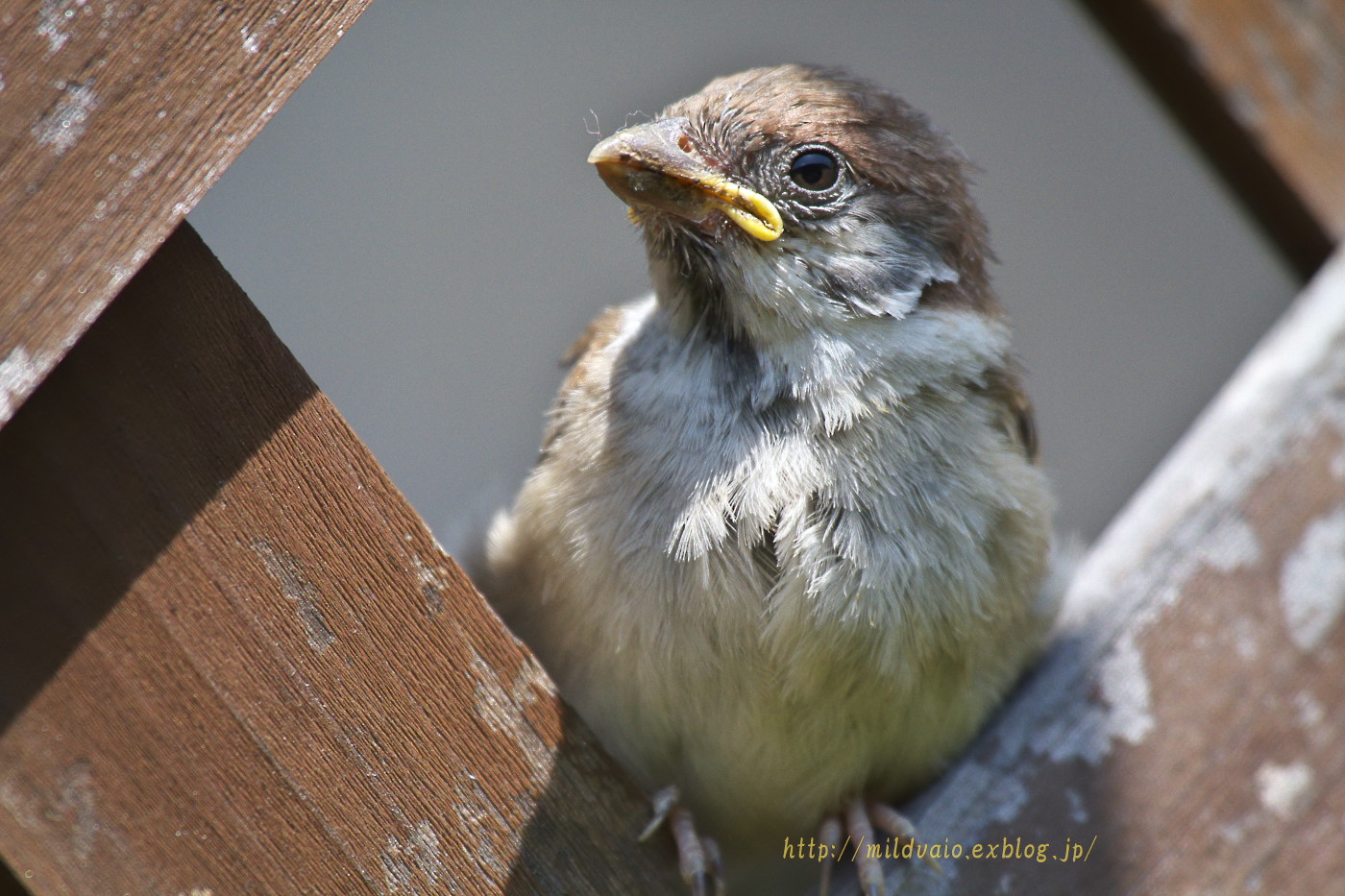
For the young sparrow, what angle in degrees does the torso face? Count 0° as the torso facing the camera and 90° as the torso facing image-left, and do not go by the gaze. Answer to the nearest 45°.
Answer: approximately 0°

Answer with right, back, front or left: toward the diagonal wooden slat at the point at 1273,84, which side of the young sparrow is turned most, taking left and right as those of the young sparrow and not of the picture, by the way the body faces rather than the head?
left
